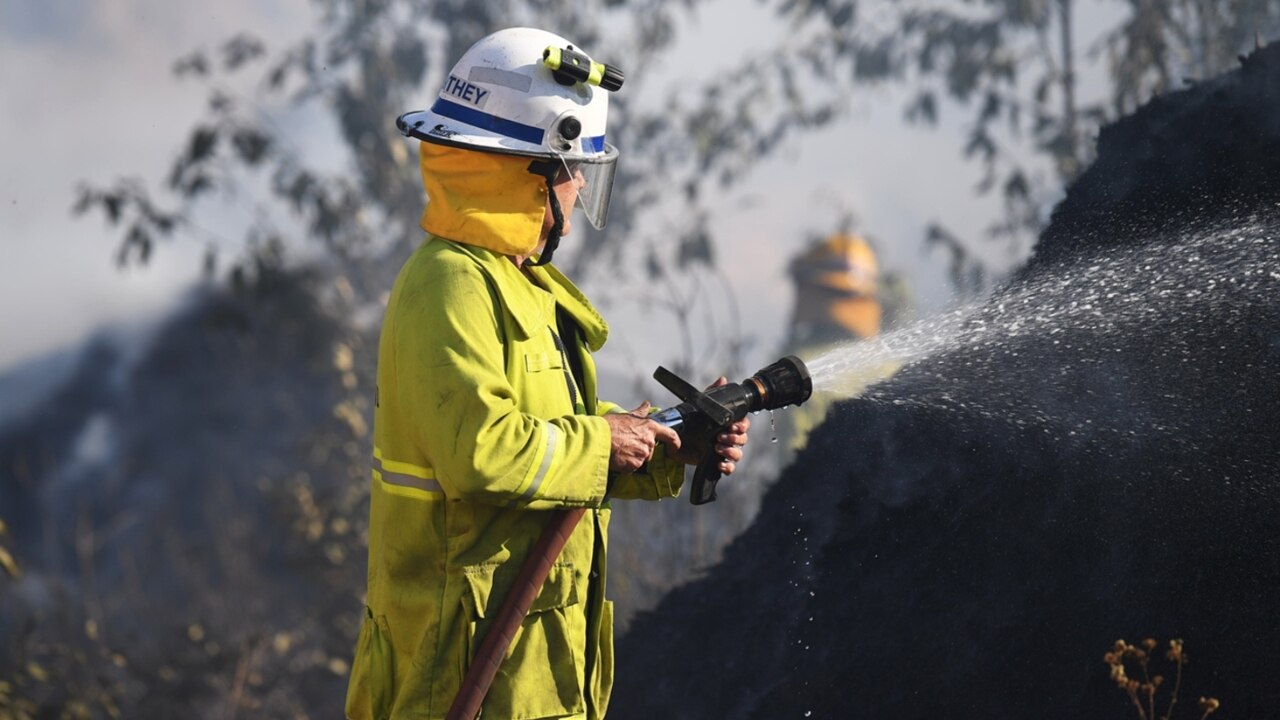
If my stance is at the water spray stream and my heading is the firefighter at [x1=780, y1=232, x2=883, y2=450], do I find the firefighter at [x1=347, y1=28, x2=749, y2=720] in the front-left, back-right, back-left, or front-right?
back-left

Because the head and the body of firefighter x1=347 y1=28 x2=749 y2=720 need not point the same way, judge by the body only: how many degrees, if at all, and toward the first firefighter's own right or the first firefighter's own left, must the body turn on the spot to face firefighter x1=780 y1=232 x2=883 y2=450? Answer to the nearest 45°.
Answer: approximately 90° to the first firefighter's own left

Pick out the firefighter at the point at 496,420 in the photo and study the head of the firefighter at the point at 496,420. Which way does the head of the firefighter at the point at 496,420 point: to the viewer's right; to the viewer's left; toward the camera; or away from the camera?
to the viewer's right

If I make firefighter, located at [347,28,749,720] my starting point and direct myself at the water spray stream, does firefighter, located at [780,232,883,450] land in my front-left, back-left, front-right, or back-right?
front-left

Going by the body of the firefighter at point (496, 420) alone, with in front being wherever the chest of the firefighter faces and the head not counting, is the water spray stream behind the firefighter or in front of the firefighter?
in front

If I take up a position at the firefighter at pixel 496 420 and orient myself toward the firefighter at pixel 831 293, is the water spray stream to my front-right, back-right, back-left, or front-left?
front-right

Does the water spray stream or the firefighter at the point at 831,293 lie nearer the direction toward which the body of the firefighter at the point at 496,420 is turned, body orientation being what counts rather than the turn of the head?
the water spray stream

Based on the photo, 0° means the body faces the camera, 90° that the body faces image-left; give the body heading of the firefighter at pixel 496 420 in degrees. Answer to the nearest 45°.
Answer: approximately 270°
